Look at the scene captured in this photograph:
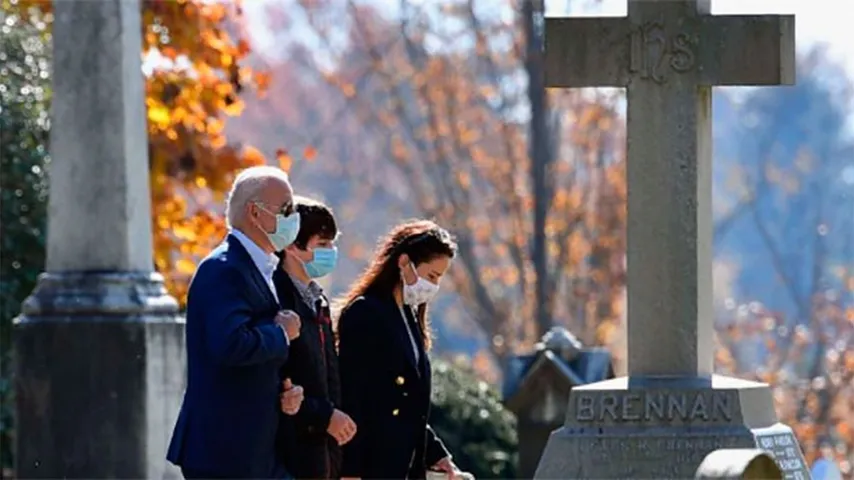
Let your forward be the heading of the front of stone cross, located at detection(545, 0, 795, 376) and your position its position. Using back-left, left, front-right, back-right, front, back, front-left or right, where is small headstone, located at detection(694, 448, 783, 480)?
front

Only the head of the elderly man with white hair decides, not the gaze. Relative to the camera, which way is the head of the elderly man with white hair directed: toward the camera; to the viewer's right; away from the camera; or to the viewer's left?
to the viewer's right

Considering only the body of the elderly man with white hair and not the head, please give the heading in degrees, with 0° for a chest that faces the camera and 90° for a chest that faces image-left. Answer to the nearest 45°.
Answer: approximately 270°

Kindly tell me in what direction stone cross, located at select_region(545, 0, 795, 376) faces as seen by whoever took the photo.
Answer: facing the viewer

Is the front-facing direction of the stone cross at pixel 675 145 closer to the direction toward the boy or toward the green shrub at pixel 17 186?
the boy

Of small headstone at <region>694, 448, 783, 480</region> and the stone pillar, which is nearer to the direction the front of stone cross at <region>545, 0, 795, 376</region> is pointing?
the small headstone

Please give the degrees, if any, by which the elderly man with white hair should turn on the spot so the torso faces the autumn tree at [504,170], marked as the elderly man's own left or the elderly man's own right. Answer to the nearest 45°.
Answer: approximately 90° to the elderly man's own left

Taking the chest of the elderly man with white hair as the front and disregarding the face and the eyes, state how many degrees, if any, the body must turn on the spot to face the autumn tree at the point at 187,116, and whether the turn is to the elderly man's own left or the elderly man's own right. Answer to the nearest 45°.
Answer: approximately 90° to the elderly man's own left

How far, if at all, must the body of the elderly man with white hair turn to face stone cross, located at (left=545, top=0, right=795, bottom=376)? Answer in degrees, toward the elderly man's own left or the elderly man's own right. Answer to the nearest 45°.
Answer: approximately 45° to the elderly man's own left

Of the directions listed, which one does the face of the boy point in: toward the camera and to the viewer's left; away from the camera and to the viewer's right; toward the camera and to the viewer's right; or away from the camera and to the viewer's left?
toward the camera and to the viewer's right

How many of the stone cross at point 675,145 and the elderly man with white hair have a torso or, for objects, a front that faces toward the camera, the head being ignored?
1

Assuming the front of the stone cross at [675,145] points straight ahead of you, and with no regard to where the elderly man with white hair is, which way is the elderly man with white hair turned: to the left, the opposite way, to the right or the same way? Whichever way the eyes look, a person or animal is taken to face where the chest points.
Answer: to the left

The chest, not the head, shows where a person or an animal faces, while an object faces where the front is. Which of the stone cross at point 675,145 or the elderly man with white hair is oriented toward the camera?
the stone cross
